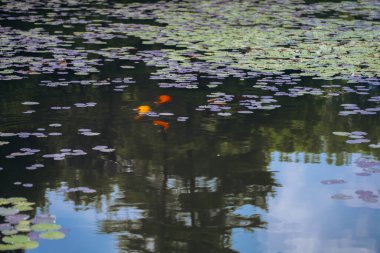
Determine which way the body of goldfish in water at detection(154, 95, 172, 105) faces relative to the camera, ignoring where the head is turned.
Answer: to the viewer's right

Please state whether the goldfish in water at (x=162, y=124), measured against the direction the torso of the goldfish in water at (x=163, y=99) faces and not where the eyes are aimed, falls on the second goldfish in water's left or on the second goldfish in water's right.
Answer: on the second goldfish in water's right

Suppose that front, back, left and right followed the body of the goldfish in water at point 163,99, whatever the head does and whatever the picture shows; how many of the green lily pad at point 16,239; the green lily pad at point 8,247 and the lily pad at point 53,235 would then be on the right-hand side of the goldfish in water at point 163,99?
3

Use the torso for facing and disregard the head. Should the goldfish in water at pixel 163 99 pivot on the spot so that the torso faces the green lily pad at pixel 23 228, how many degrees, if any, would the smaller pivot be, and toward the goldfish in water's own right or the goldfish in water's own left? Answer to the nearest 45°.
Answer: approximately 90° to the goldfish in water's own right

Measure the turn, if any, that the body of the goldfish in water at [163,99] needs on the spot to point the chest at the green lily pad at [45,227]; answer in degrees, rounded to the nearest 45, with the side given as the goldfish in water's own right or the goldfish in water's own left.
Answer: approximately 90° to the goldfish in water's own right

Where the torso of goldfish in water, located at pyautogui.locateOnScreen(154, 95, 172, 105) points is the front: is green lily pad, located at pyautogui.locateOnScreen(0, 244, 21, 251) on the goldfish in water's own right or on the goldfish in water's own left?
on the goldfish in water's own right
